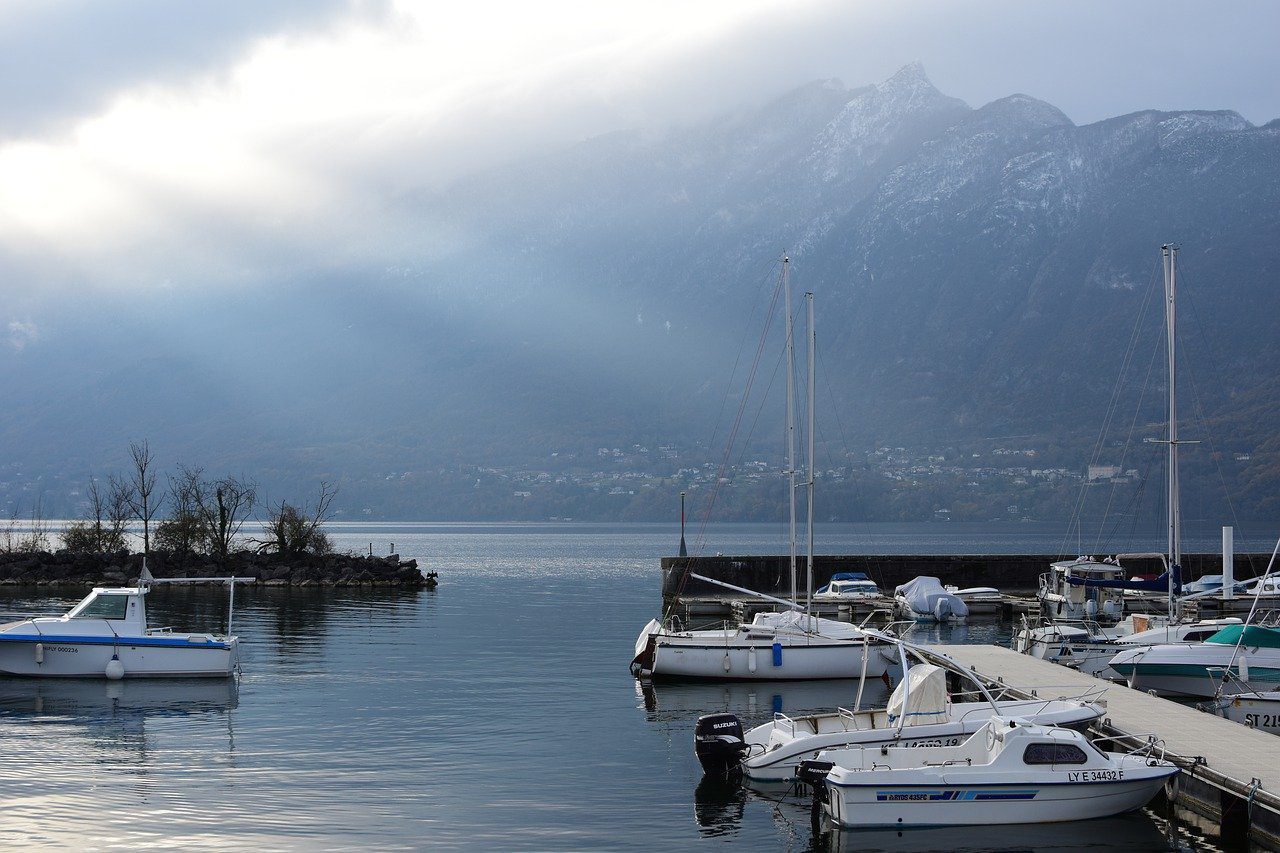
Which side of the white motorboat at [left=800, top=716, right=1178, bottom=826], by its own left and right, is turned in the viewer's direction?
right

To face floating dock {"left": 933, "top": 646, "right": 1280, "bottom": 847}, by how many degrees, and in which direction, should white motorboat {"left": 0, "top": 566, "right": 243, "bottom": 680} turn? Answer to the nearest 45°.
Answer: approximately 135° to its left

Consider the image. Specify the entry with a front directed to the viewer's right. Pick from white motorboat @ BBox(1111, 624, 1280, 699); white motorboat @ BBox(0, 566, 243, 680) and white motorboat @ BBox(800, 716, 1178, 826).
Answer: white motorboat @ BBox(800, 716, 1178, 826)

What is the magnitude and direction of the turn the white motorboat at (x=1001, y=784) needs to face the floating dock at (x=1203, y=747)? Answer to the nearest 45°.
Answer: approximately 45° to its left

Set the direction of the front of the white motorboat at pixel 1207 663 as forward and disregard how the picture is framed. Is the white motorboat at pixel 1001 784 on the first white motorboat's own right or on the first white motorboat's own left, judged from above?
on the first white motorboat's own left

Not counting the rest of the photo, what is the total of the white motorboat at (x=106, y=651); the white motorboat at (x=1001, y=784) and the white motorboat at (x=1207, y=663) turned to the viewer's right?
1

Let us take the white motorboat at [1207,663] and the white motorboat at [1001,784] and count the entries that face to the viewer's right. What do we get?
1

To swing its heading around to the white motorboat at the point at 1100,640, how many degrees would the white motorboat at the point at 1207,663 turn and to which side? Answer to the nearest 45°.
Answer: approximately 45° to its right

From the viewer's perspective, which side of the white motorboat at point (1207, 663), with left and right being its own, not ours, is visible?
left

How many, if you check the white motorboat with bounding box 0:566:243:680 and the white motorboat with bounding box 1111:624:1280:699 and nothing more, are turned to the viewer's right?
0

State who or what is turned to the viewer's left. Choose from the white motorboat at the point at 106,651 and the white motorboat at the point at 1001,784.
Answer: the white motorboat at the point at 106,651

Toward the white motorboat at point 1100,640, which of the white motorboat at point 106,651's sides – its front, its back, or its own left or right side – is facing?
back

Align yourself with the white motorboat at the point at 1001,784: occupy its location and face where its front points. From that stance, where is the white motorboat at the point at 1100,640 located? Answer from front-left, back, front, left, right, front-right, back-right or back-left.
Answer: left

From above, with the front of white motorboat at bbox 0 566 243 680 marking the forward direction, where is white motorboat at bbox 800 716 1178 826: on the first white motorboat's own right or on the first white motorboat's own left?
on the first white motorboat's own left

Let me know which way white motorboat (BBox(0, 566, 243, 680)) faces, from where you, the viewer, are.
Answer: facing to the left of the viewer
